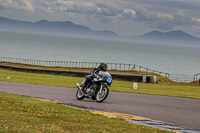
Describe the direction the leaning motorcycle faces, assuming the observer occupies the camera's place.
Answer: facing the viewer and to the right of the viewer
